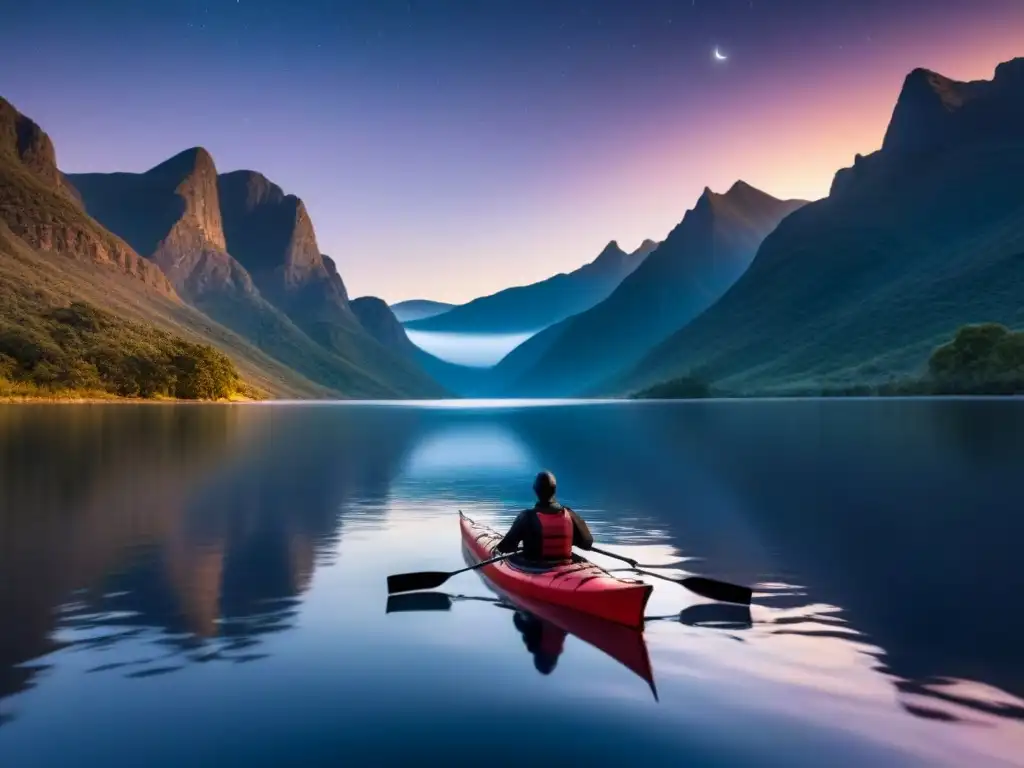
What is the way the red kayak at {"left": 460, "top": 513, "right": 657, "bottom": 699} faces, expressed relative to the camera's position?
facing away from the viewer and to the left of the viewer
